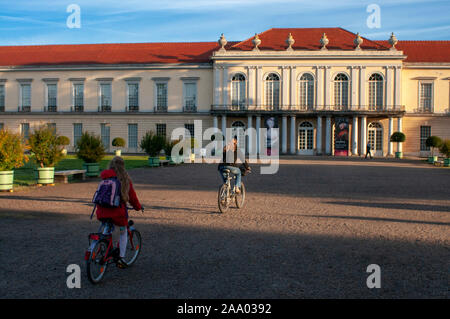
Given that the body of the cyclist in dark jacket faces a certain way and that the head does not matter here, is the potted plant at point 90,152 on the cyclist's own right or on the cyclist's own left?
on the cyclist's own left

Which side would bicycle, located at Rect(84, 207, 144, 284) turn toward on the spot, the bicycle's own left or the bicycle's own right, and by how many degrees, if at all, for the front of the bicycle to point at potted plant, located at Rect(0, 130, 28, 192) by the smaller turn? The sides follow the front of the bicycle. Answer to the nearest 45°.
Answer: approximately 45° to the bicycle's own left

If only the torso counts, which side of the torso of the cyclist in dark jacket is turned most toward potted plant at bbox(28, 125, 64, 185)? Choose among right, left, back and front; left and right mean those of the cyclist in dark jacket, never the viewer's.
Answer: left

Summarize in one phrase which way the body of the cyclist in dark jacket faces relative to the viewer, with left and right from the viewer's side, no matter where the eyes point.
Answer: facing away from the viewer and to the right of the viewer

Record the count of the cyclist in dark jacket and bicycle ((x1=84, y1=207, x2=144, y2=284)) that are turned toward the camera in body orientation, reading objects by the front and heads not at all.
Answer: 0

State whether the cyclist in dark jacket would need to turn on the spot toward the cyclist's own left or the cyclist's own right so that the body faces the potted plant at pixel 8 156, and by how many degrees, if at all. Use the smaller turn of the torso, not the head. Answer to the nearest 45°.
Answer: approximately 90° to the cyclist's own left

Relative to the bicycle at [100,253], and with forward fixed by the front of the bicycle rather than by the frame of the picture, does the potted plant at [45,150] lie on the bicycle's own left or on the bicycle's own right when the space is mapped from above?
on the bicycle's own left

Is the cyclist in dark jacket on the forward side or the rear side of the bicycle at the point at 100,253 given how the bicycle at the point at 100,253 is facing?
on the forward side

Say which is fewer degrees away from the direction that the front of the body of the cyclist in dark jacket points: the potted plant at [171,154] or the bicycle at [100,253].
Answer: the potted plant

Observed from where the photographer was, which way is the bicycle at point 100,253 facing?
facing away from the viewer and to the right of the viewer

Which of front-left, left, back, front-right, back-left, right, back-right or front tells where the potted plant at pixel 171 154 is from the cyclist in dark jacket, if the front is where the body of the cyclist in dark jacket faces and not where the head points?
front-left
